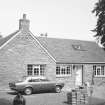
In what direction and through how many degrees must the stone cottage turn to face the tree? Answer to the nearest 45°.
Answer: approximately 90° to its left

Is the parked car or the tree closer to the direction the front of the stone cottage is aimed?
the parked car

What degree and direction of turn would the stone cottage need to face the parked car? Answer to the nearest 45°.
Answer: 0° — it already faces it

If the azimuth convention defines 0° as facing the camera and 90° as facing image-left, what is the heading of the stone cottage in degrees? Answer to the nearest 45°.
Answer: approximately 0°

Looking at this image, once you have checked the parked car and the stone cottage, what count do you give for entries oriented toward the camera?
1
